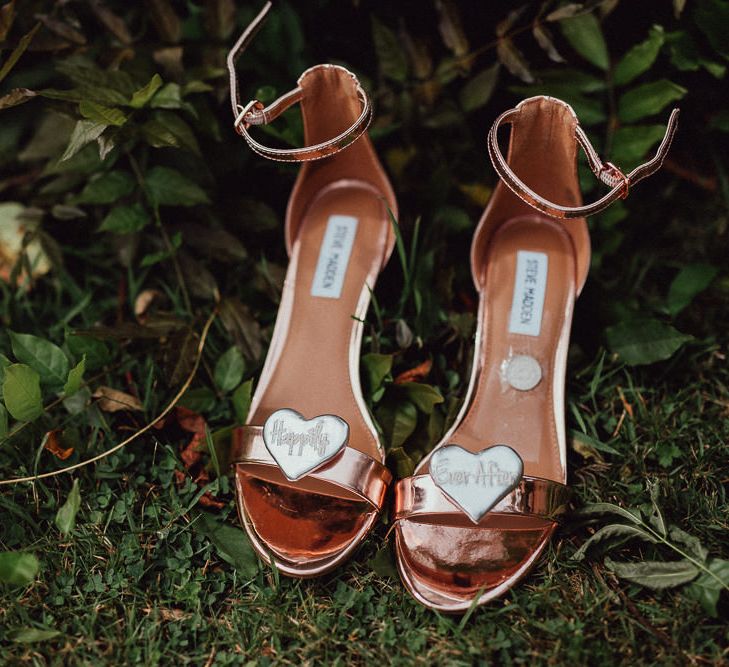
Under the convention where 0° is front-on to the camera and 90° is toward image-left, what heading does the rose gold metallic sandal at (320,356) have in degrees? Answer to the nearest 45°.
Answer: approximately 0°

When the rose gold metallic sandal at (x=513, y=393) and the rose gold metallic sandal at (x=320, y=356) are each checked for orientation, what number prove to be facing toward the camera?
2

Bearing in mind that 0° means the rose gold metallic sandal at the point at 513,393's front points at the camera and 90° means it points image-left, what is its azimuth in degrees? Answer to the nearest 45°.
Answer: approximately 0°
